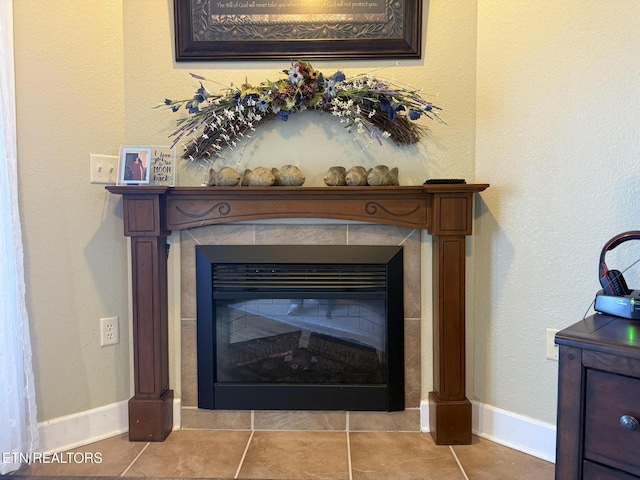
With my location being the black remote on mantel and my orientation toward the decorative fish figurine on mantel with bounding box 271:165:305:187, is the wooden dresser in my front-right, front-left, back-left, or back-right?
back-left

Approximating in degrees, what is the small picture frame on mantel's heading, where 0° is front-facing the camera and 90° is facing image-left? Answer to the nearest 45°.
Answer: approximately 0°

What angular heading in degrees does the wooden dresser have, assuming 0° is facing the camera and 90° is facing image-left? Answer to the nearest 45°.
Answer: approximately 45°

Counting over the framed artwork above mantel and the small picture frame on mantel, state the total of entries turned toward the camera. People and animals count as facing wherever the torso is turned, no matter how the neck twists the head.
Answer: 2

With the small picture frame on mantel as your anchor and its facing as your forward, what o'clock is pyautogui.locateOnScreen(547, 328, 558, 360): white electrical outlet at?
The white electrical outlet is roughly at 10 o'clock from the small picture frame on mantel.
